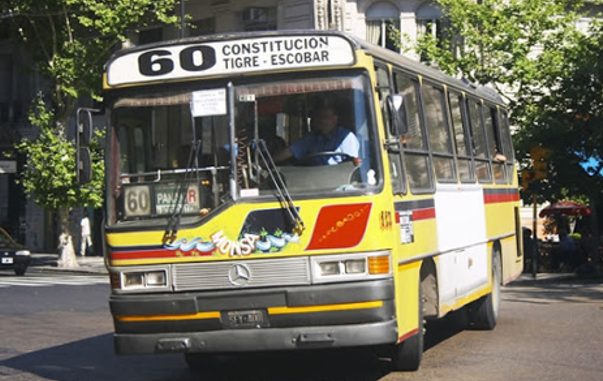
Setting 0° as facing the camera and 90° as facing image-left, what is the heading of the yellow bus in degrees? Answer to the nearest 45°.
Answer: approximately 45°

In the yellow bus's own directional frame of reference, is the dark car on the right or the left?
on its right

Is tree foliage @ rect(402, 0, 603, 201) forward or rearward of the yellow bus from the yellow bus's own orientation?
rearward

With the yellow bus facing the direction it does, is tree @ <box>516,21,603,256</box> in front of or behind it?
behind

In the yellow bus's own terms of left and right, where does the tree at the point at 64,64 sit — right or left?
on its right
